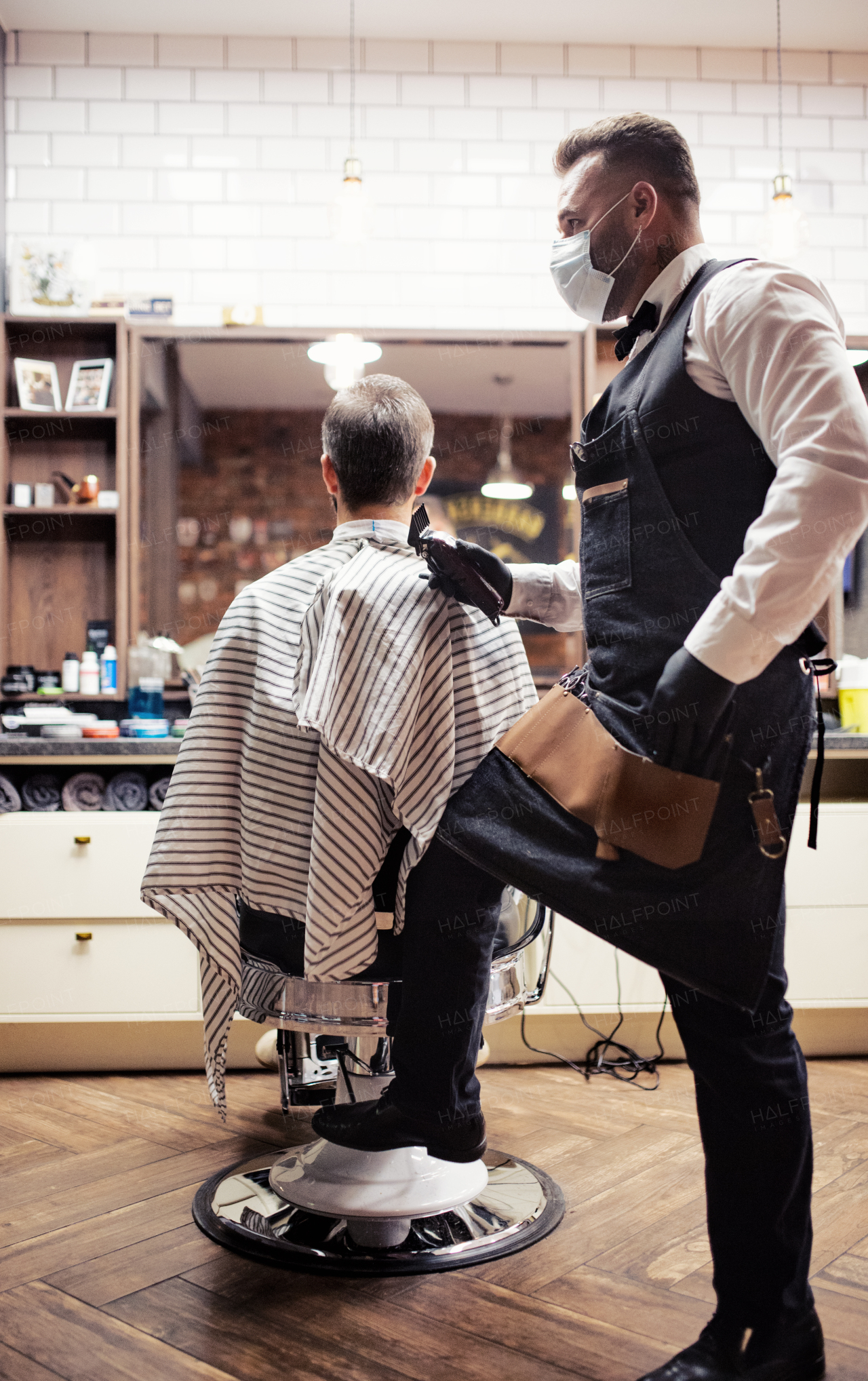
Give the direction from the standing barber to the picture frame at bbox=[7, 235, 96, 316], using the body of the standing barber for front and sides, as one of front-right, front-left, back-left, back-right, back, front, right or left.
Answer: front-right

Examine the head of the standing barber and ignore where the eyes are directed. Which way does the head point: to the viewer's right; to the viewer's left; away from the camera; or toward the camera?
to the viewer's left

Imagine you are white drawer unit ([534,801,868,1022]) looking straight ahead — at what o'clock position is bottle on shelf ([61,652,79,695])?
The bottle on shelf is roughly at 3 o'clock from the white drawer unit.

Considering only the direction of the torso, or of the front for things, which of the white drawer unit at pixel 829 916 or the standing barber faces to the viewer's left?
the standing barber

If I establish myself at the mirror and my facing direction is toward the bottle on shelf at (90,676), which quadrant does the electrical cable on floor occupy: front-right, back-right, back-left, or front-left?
back-left

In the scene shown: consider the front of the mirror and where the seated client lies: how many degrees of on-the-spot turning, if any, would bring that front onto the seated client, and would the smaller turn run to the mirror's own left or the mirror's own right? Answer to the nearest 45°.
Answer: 0° — it already faces them

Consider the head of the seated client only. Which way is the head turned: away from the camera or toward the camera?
away from the camera

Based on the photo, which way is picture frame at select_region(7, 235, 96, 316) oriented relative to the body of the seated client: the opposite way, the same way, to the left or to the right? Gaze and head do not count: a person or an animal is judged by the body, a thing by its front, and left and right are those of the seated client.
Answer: the opposite way

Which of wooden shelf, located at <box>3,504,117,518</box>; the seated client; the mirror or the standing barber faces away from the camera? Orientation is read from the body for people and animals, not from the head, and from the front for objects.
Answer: the seated client

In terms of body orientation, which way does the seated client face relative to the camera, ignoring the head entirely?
away from the camera

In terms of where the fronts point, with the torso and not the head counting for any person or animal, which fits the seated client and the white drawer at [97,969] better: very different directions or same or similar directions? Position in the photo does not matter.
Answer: very different directions
